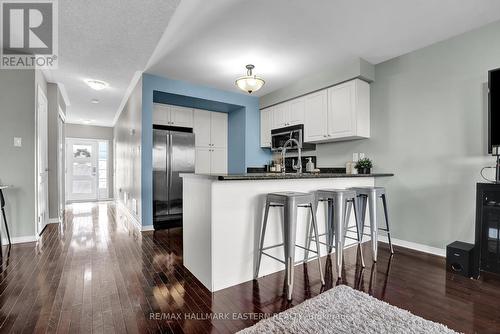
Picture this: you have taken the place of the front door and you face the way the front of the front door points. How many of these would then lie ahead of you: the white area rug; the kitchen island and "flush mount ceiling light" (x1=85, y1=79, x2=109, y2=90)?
3

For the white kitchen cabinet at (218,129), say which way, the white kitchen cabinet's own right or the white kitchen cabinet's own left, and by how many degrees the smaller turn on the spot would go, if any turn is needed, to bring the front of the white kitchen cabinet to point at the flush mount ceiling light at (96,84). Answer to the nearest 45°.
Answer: approximately 45° to the white kitchen cabinet's own right

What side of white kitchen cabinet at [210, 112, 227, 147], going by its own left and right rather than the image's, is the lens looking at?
front

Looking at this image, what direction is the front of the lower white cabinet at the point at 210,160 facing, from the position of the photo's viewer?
facing the viewer

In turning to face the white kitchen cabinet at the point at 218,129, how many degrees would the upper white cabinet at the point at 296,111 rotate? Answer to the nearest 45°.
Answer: approximately 90° to its right

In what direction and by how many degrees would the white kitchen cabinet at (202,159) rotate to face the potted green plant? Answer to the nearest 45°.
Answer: approximately 45° to its left

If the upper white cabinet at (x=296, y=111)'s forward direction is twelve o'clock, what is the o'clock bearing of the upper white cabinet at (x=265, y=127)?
the upper white cabinet at (x=265, y=127) is roughly at 3 o'clock from the upper white cabinet at (x=296, y=111).

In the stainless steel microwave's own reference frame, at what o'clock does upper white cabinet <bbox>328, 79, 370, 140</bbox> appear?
The upper white cabinet is roughly at 9 o'clock from the stainless steel microwave.

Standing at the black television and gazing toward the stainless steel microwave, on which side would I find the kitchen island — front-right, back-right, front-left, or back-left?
front-left

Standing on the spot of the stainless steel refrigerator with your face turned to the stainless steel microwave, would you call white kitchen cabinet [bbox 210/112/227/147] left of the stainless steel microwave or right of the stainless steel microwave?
left

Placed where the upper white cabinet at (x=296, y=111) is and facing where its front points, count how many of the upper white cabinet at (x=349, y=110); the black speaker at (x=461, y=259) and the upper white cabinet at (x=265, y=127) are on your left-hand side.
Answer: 2

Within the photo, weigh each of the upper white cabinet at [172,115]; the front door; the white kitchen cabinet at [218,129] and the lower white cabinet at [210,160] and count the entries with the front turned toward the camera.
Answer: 4

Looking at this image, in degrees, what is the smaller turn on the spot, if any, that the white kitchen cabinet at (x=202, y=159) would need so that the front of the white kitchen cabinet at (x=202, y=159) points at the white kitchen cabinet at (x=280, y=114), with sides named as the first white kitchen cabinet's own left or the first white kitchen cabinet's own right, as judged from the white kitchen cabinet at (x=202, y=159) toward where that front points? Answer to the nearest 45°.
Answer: approximately 45° to the first white kitchen cabinet's own left

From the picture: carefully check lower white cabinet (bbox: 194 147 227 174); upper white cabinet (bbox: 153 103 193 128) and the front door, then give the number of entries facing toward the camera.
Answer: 3

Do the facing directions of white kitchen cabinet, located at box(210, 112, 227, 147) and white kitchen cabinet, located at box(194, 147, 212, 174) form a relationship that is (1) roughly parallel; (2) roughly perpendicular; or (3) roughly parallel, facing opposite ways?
roughly parallel

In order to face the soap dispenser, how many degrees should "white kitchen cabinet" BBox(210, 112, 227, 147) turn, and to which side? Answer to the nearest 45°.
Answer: approximately 45° to its left

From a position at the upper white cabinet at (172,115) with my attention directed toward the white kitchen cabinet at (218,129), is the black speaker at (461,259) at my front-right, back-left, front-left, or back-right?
front-right

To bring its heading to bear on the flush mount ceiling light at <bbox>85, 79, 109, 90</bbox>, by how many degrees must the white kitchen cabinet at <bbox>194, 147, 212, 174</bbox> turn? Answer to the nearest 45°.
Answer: approximately 45° to its right
